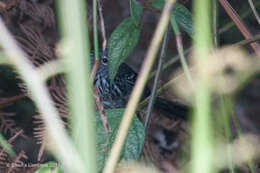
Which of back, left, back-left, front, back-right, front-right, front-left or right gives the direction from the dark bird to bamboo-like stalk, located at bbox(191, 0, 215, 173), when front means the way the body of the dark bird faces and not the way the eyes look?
left

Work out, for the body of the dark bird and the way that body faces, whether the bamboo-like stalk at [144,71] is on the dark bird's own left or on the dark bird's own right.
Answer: on the dark bird's own left

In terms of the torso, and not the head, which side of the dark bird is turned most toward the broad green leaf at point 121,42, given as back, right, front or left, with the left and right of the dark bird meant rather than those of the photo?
left

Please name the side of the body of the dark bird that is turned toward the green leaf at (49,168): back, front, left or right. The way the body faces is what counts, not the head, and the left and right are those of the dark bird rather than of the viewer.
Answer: left

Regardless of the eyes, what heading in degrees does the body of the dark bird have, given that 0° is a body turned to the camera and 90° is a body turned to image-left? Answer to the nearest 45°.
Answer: approximately 90°
